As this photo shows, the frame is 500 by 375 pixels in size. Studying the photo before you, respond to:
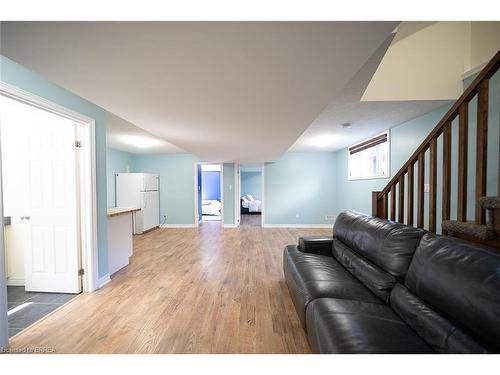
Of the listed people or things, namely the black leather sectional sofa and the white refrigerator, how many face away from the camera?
0

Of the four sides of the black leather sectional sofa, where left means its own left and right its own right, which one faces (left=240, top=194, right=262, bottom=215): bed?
right

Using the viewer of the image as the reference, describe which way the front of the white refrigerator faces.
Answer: facing the viewer and to the right of the viewer

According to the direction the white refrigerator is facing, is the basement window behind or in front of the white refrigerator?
in front

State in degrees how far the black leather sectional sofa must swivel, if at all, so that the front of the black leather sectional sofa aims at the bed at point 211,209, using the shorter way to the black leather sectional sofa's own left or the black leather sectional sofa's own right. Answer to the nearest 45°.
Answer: approximately 90° to the black leather sectional sofa's own right

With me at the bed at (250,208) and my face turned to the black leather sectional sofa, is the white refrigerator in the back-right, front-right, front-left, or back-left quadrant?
front-right

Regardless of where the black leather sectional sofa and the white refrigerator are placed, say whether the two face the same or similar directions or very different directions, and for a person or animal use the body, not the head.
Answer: very different directions

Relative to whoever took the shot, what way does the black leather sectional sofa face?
facing the viewer and to the left of the viewer

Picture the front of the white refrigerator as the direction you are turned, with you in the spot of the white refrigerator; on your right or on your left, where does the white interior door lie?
on your right

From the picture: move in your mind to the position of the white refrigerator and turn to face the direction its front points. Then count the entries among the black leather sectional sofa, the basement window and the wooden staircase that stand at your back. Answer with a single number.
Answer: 0

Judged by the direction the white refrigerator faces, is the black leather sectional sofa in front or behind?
in front

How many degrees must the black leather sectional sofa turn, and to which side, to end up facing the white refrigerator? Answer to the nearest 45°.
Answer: approximately 45° to its right
